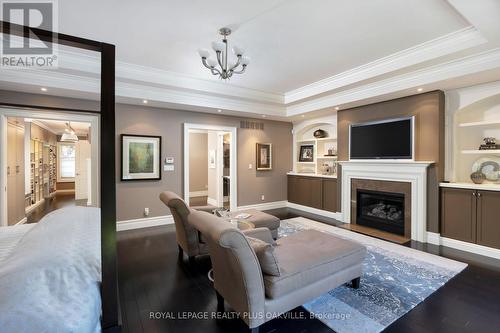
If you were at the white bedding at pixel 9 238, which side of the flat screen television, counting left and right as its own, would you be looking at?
front

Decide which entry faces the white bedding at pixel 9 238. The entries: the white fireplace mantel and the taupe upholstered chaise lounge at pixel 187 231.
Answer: the white fireplace mantel

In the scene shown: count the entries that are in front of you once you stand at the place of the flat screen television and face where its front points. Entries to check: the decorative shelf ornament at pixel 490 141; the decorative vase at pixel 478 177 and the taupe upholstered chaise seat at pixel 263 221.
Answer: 1

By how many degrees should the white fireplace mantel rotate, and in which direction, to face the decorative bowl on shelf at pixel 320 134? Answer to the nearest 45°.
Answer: approximately 90° to its right

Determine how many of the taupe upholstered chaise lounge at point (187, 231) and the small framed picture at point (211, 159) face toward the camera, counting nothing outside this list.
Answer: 1

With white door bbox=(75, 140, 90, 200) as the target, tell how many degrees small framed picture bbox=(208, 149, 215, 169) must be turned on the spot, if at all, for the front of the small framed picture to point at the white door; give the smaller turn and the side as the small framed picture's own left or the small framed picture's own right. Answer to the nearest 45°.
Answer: approximately 90° to the small framed picture's own right

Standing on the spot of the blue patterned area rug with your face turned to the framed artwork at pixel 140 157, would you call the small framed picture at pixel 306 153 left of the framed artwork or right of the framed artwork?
right

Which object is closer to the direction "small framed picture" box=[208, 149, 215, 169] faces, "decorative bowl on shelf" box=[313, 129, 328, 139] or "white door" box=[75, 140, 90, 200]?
the decorative bowl on shelf

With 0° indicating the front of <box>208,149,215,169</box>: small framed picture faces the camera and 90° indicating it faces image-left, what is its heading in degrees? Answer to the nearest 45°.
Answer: approximately 0°

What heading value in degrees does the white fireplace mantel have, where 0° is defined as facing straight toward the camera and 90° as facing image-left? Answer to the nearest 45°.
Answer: approximately 45°

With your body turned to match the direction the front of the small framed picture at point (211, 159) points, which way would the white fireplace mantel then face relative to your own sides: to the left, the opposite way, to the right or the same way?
to the right

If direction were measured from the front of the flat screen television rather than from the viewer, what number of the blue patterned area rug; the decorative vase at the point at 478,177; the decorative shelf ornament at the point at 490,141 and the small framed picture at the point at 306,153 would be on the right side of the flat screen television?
1
